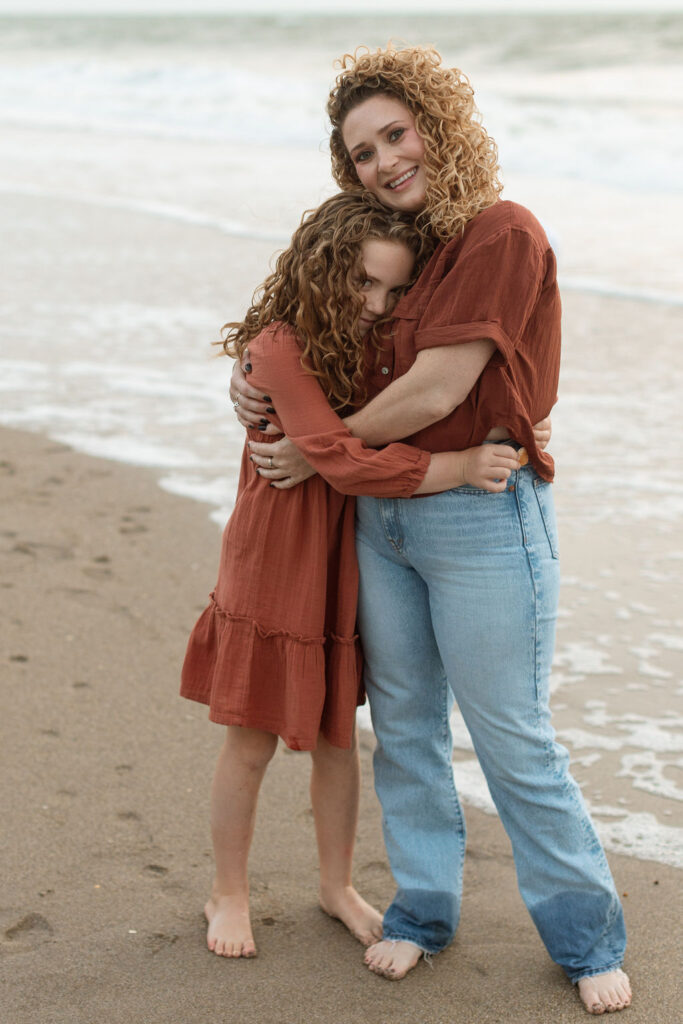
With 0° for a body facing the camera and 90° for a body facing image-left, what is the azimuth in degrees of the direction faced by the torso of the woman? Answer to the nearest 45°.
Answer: approximately 45°

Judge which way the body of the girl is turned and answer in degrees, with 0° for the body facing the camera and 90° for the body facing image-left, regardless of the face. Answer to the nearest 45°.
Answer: approximately 315°

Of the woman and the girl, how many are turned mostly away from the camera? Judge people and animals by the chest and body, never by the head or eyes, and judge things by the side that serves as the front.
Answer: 0

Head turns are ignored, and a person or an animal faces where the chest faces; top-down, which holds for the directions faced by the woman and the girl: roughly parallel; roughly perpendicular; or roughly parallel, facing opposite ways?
roughly perpendicular
